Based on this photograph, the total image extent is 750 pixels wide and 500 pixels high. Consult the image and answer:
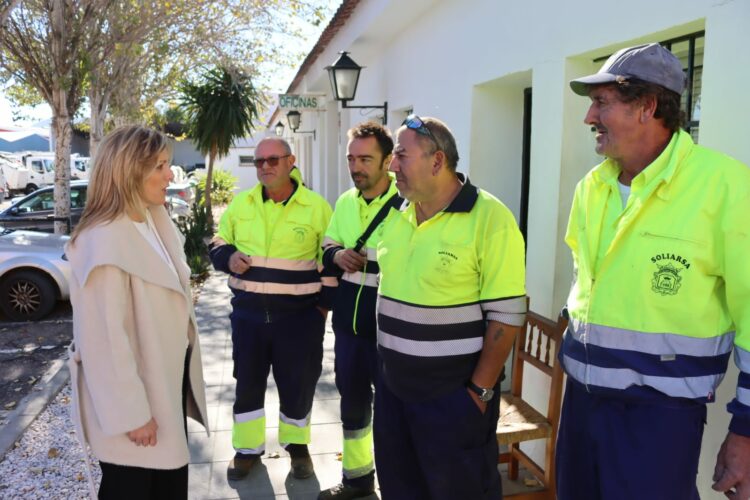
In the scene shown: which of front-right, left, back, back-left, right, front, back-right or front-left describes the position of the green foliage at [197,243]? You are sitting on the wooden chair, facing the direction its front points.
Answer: right

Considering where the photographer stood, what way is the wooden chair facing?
facing the viewer and to the left of the viewer

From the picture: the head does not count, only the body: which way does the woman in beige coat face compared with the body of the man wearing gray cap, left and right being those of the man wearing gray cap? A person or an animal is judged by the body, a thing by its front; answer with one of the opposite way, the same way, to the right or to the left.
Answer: the opposite way

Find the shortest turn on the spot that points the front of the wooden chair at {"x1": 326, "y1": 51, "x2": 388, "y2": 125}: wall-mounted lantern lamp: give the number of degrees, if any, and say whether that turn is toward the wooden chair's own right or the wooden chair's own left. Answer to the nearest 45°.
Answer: approximately 90° to the wooden chair's own right

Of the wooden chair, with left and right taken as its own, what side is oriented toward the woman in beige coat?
front

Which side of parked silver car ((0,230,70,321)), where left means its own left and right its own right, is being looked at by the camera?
right

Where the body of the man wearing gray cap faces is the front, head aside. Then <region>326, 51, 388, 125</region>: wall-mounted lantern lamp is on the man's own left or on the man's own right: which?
on the man's own right

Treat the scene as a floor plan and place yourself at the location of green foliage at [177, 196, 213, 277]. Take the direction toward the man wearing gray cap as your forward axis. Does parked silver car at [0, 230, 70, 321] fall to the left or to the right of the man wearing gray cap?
right

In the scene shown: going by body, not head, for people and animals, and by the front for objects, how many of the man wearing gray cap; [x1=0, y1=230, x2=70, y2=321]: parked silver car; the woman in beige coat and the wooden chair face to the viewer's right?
2

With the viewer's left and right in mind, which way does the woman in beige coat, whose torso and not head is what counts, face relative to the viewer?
facing to the right of the viewer

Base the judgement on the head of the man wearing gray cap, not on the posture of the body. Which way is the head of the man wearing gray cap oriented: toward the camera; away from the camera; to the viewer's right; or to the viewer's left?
to the viewer's left

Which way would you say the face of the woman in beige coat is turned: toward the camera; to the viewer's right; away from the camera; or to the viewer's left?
to the viewer's right

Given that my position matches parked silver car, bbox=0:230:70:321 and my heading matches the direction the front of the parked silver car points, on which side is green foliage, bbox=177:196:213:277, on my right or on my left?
on my left
